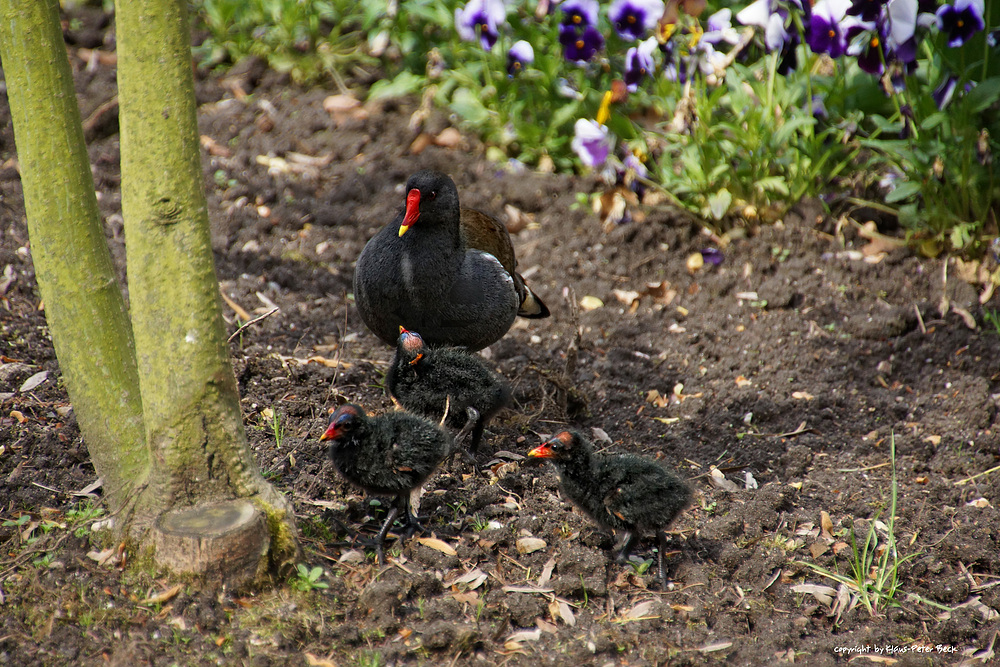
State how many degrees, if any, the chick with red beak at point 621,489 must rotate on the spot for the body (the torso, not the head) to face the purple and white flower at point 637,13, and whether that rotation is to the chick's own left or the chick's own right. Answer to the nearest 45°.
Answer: approximately 90° to the chick's own right

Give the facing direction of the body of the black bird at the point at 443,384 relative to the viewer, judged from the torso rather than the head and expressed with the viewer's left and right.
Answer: facing to the left of the viewer

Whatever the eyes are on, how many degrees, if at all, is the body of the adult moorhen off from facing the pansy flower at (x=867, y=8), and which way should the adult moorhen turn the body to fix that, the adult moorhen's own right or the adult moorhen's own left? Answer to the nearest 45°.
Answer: approximately 180°

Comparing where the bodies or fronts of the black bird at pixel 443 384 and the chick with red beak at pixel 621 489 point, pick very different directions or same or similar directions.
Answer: same or similar directions

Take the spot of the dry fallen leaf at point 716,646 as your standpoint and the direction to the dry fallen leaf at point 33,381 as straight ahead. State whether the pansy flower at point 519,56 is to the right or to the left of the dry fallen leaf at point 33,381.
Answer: right

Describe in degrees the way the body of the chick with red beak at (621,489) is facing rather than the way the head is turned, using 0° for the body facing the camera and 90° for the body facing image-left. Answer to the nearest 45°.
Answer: approximately 90°

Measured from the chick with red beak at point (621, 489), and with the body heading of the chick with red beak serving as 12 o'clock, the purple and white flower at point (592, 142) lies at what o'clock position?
The purple and white flower is roughly at 3 o'clock from the chick with red beak.

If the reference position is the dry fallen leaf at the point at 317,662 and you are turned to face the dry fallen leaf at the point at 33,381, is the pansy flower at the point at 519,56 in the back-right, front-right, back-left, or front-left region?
front-right

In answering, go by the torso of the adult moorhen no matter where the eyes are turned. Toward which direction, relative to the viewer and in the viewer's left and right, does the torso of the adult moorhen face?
facing the viewer and to the left of the viewer
